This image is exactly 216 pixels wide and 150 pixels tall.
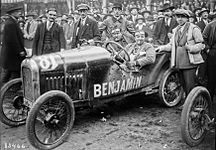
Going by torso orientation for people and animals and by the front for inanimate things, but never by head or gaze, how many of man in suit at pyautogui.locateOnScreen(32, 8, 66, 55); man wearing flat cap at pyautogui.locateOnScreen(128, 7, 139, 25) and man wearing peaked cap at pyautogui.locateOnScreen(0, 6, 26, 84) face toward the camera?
2

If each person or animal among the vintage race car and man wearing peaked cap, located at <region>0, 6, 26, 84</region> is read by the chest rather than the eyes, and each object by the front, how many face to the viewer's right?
1

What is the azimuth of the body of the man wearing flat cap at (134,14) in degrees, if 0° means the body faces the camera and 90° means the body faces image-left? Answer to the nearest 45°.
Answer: approximately 0°

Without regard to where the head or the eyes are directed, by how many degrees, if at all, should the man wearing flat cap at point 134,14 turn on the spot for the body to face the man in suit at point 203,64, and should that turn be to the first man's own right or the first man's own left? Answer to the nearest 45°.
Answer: approximately 45° to the first man's own left

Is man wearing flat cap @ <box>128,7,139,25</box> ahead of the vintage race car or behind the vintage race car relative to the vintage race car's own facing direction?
behind

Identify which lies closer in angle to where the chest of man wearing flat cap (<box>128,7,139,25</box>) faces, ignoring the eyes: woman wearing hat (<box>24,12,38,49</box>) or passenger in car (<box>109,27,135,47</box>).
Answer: the passenger in car

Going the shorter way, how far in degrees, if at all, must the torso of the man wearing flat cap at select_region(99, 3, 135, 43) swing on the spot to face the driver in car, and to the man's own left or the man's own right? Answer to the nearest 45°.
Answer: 0° — they already face them

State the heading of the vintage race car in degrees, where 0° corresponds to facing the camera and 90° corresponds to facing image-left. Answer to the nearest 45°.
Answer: approximately 45°
